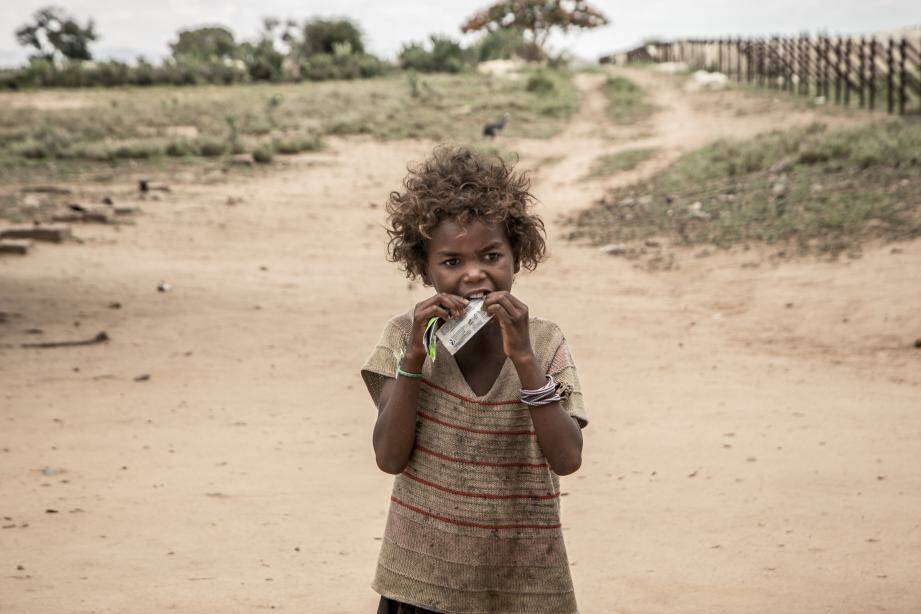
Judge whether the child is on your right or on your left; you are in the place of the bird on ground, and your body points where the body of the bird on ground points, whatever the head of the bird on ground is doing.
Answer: on your right

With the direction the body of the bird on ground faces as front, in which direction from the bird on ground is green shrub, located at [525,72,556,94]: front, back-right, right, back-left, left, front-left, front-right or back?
left

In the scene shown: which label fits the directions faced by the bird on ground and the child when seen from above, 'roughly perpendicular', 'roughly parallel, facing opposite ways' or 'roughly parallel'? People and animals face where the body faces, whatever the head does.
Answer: roughly perpendicular

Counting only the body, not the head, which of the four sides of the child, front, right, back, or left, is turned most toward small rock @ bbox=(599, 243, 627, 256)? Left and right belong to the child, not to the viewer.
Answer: back

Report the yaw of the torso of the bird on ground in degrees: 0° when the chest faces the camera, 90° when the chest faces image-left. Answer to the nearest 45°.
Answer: approximately 270°

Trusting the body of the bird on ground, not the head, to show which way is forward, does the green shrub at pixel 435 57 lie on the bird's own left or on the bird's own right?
on the bird's own left

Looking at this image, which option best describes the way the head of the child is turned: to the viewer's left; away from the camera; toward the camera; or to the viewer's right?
toward the camera

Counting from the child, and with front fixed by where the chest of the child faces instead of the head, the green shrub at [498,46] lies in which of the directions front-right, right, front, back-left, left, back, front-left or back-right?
back

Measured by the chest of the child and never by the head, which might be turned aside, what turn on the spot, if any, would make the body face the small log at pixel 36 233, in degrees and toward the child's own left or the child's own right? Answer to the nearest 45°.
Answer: approximately 135° to the child's own right

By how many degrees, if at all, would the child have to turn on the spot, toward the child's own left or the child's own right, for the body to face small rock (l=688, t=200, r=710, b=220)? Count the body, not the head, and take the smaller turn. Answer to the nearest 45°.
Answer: approximately 180°

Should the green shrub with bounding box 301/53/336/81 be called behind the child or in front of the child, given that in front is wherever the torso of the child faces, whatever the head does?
behind

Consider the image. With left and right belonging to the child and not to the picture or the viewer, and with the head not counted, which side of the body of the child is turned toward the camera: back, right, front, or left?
front

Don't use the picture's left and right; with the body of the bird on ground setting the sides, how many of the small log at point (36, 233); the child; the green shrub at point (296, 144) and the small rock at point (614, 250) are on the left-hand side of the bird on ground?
0

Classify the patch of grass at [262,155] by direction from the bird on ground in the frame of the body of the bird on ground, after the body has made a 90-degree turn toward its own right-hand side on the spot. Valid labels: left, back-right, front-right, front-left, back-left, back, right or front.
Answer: front-right
